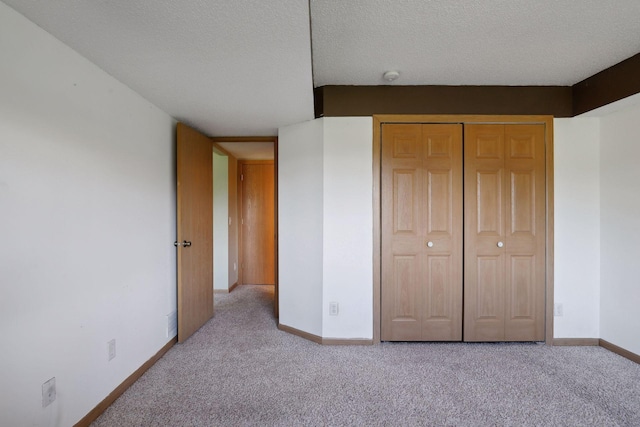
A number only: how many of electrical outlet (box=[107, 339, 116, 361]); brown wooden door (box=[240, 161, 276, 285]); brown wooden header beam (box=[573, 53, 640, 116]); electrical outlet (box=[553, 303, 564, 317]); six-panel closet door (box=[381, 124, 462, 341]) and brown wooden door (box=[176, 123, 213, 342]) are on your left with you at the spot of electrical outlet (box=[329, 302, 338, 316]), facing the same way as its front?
3

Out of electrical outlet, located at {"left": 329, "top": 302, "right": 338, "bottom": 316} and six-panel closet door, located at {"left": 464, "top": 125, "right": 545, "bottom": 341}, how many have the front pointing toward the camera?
2

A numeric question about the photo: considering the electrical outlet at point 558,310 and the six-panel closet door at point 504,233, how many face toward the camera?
2

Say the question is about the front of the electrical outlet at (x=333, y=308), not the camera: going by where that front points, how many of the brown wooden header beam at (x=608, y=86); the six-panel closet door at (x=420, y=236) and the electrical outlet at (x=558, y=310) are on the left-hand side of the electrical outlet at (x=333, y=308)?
3

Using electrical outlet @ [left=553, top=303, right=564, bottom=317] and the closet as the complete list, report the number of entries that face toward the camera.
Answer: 2

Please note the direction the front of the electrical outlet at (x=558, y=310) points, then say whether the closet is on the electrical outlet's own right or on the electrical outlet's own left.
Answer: on the electrical outlet's own right

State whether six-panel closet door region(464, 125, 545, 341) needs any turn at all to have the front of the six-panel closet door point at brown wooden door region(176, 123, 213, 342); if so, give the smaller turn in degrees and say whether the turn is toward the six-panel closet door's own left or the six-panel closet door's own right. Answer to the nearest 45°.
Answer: approximately 45° to the six-panel closet door's own right

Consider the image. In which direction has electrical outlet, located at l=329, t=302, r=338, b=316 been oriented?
toward the camera

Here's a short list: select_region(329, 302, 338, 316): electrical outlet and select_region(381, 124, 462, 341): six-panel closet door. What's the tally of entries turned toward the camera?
2

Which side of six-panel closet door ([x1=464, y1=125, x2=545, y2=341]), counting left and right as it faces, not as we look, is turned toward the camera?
front
